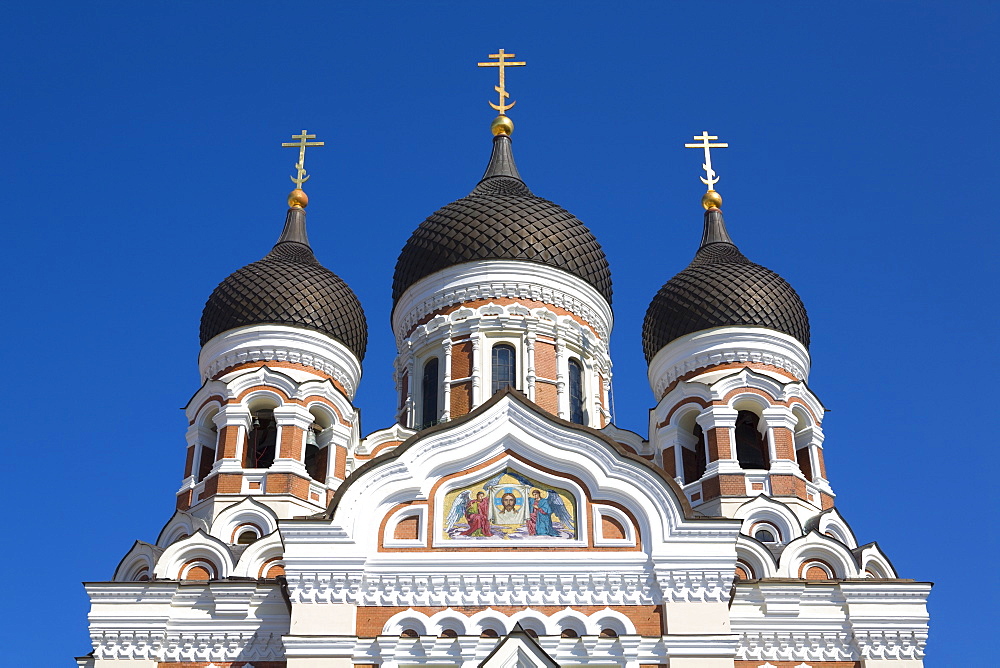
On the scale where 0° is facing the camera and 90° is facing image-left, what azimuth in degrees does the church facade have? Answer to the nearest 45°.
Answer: approximately 0°
